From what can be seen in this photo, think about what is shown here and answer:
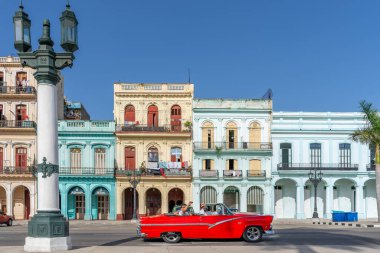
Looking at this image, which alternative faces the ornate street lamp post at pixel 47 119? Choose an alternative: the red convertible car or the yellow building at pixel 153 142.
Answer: the yellow building

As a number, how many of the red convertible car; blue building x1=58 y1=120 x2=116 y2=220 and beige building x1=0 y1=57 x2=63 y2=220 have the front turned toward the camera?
2

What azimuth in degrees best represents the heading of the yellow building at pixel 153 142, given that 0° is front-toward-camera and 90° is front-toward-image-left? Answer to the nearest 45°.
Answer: approximately 0°

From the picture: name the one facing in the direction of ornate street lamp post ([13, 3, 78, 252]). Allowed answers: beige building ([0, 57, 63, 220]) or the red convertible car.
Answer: the beige building

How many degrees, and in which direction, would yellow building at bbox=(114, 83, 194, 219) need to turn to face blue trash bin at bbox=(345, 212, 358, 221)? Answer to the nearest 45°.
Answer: approximately 45° to its left

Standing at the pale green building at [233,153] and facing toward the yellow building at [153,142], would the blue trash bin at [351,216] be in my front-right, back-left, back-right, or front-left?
back-left

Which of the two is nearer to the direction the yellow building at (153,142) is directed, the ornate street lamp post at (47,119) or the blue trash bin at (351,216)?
the ornate street lamp post

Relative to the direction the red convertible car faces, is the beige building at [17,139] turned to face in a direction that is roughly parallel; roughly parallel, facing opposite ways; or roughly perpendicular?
roughly perpendicular
